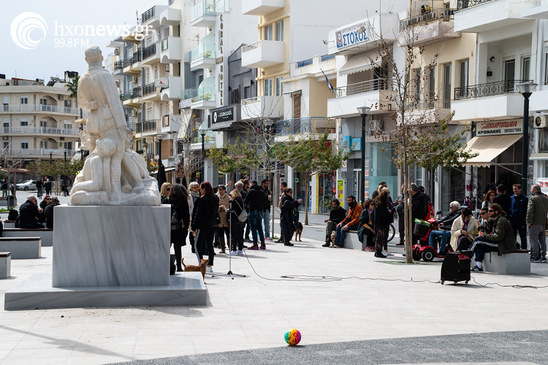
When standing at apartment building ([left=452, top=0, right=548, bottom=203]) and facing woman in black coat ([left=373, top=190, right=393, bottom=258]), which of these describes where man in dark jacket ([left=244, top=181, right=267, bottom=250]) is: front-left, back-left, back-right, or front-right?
front-right

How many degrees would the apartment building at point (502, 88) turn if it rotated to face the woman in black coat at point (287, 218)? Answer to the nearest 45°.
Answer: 0° — it already faces them

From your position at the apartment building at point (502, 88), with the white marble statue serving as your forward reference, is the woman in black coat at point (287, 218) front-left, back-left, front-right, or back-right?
front-right

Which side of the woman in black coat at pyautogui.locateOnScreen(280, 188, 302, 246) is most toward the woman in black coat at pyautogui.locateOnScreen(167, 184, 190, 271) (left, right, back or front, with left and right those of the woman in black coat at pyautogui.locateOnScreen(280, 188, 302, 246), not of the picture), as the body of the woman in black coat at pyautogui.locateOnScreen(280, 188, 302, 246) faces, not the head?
right

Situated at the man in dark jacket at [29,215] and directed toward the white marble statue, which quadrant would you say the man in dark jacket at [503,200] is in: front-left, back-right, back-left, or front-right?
front-left

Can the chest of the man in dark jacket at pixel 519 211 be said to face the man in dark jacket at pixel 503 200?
no

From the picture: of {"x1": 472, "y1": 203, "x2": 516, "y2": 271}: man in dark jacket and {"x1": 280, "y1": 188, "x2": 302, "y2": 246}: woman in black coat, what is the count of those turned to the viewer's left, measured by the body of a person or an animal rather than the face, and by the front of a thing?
1

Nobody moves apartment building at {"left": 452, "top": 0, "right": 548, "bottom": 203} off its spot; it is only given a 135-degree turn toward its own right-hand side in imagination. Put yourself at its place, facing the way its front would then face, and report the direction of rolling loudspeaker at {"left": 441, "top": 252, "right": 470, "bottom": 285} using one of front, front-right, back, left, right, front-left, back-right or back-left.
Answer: back

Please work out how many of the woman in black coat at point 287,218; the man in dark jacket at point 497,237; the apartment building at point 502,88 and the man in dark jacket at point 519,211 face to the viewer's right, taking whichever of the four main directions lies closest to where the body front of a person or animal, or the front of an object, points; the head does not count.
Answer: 1

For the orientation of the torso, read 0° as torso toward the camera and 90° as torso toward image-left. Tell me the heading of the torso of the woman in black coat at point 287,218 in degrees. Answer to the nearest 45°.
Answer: approximately 270°

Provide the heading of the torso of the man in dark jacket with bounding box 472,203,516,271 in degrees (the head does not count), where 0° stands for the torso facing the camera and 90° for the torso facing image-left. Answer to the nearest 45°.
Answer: approximately 90°

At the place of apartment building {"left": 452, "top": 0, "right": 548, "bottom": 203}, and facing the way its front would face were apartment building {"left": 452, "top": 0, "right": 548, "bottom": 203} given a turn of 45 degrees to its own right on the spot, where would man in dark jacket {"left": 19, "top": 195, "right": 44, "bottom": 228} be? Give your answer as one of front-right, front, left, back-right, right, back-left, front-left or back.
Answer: front-left
